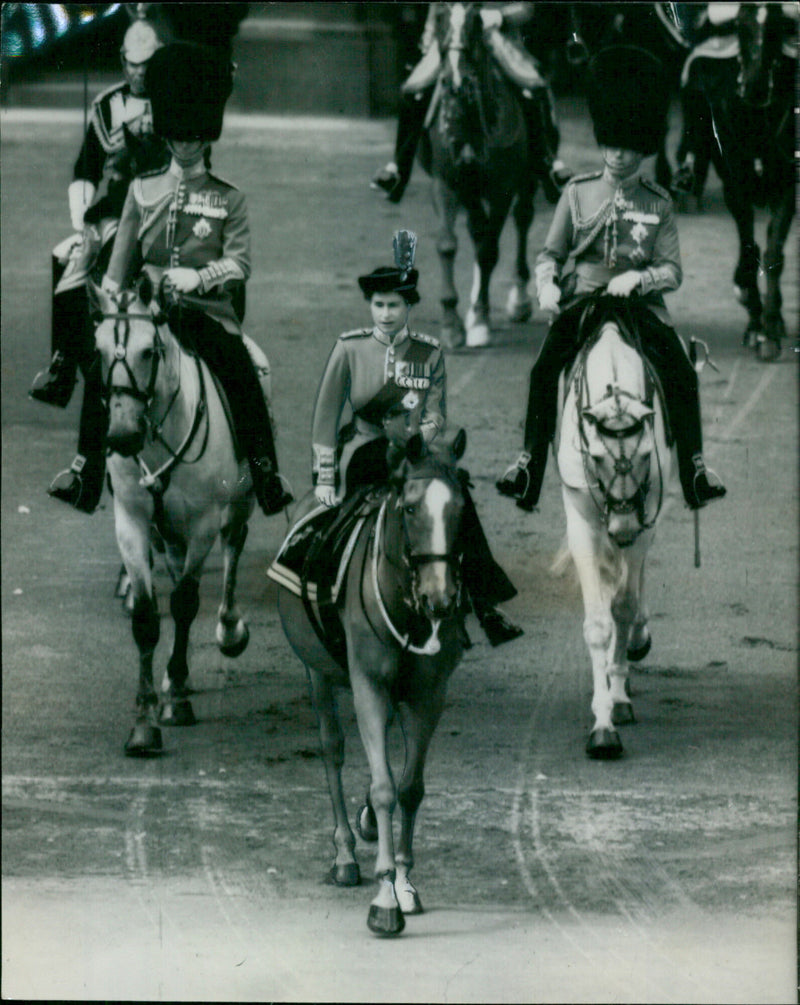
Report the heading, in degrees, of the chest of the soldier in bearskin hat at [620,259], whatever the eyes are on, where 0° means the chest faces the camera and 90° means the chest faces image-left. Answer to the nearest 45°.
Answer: approximately 0°

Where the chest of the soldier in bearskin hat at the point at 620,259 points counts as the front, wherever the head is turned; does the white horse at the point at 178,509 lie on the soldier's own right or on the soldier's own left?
on the soldier's own right

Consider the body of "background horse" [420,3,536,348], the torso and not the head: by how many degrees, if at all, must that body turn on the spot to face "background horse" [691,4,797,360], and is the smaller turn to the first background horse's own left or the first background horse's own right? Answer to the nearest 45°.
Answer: approximately 45° to the first background horse's own left

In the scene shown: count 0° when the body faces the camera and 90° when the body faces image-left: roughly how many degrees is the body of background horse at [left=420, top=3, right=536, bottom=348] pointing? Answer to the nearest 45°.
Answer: approximately 0°

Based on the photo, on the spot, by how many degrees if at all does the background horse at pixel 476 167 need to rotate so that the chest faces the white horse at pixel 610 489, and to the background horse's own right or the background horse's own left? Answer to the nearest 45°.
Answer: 0° — it already faces it
